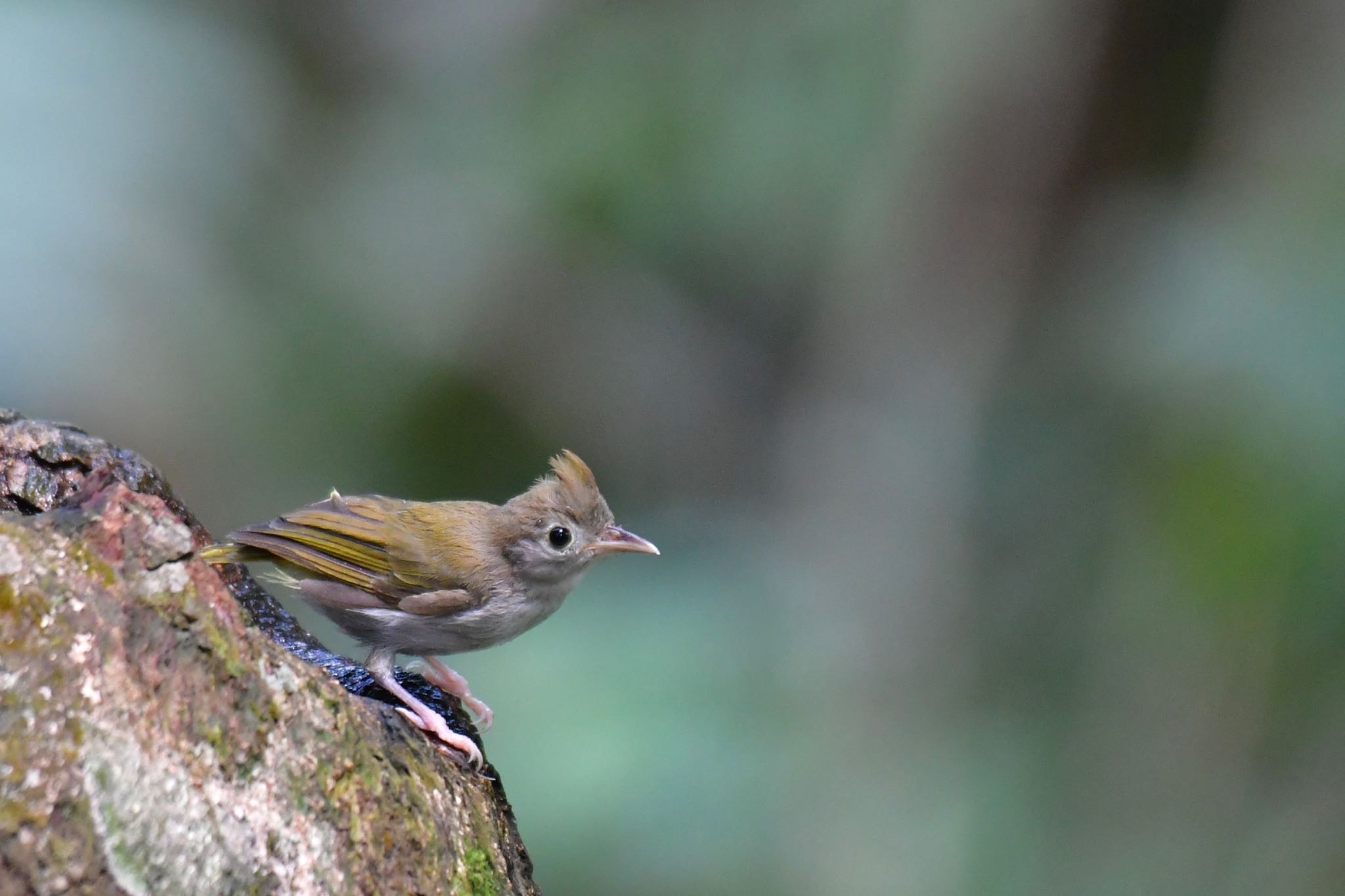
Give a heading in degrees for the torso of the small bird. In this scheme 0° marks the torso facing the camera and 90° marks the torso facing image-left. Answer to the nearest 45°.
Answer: approximately 270°
